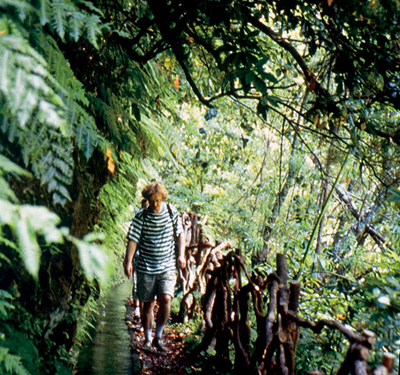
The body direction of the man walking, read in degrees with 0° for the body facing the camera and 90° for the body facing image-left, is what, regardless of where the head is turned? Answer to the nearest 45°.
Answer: approximately 0°
